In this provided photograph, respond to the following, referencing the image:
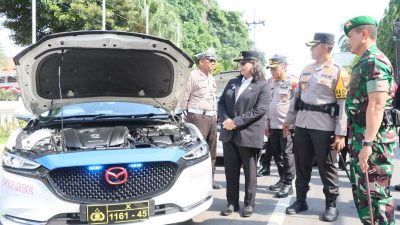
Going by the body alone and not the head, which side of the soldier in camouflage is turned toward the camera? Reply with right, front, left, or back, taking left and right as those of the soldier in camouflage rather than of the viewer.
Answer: left

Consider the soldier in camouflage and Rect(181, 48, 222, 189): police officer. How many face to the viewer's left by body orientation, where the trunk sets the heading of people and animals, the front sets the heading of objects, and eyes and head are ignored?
1

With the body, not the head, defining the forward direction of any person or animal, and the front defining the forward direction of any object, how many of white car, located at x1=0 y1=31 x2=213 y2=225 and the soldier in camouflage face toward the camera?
1

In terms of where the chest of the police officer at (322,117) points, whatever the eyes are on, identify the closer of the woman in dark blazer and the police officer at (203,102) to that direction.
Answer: the woman in dark blazer

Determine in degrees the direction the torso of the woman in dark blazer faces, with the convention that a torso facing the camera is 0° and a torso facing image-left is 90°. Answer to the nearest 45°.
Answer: approximately 45°

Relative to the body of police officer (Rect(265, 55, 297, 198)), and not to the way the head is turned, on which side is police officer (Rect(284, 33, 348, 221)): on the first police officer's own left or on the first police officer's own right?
on the first police officer's own left

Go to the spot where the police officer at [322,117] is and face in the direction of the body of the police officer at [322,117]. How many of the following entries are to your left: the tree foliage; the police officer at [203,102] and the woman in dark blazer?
0

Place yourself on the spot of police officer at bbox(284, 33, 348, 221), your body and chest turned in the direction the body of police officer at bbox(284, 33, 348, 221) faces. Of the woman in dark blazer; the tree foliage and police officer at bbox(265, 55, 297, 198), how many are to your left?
0

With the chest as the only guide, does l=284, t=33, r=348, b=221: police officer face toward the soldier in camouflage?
no

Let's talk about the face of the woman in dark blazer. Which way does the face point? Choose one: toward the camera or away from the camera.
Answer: toward the camera

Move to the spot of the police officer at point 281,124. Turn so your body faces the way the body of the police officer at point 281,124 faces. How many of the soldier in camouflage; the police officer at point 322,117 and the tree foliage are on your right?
1

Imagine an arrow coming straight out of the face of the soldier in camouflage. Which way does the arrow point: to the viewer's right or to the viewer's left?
to the viewer's left

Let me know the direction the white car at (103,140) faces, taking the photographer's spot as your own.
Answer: facing the viewer

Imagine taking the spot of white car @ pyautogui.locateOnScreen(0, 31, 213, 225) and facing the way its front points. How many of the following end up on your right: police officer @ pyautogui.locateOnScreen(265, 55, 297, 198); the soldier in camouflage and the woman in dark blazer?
0

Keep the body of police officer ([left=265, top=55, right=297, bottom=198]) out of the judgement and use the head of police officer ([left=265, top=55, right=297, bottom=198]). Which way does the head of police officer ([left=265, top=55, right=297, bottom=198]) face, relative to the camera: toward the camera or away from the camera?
toward the camera

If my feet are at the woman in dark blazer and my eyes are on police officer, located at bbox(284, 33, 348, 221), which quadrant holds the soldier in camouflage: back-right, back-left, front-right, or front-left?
front-right

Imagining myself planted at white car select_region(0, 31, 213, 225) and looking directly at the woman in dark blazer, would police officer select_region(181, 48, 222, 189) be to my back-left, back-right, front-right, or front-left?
front-left

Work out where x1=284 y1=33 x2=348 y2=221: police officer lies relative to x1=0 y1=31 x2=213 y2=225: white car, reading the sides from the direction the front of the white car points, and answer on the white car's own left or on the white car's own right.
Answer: on the white car's own left

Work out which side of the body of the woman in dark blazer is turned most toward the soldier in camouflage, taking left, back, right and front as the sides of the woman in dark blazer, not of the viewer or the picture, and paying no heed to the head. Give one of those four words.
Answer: left

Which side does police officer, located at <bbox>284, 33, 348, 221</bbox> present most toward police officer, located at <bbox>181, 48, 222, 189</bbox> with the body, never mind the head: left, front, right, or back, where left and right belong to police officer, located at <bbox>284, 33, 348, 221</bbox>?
right
